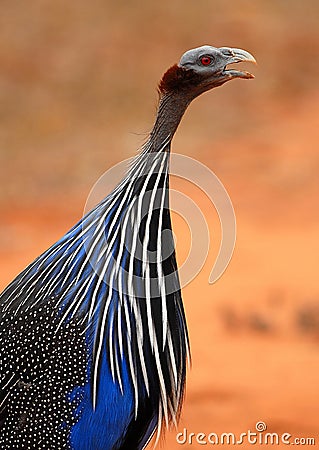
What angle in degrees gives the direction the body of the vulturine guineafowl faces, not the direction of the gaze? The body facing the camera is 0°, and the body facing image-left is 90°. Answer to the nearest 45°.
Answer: approximately 270°
